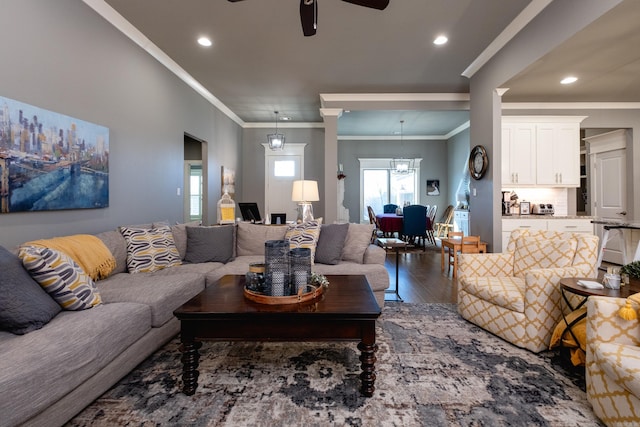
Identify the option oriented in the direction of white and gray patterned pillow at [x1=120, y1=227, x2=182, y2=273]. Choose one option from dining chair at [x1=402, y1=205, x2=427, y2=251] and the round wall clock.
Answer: the round wall clock

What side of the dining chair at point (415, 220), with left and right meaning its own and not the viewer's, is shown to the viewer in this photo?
back

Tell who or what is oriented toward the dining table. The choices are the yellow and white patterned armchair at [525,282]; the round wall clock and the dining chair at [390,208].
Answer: the dining chair

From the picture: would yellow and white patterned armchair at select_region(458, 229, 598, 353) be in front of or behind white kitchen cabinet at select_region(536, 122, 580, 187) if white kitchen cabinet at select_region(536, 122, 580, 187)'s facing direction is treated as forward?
in front

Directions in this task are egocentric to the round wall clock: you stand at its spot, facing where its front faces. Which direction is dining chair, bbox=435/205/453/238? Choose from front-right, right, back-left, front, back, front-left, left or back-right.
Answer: back-right

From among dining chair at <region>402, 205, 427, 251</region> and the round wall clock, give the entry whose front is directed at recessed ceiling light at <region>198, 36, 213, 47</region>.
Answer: the round wall clock

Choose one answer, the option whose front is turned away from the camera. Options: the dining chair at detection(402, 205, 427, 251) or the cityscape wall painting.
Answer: the dining chair

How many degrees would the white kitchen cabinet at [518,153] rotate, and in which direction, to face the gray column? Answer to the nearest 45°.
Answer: approximately 90° to its right

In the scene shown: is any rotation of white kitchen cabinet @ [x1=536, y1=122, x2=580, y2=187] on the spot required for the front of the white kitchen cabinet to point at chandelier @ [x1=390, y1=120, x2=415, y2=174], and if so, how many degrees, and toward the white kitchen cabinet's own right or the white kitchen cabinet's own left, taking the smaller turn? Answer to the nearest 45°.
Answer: approximately 135° to the white kitchen cabinet's own right

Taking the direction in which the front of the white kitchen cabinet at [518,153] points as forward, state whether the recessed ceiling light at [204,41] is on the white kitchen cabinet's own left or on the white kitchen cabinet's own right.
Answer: on the white kitchen cabinet's own right

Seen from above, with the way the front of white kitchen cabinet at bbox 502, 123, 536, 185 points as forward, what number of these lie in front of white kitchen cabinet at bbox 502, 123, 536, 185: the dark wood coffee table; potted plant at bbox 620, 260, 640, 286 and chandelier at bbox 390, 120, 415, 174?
2

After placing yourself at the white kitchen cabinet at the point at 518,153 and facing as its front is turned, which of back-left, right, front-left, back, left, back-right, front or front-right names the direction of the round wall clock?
front-right

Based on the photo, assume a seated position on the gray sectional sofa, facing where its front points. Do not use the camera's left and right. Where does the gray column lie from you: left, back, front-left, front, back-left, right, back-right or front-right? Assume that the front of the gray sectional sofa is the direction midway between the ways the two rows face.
left

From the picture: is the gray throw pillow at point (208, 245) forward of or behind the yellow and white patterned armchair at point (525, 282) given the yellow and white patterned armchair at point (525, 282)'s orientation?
forward

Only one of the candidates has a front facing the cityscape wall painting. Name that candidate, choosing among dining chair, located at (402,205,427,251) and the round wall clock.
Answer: the round wall clock

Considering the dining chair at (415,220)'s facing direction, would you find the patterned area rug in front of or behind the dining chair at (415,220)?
behind

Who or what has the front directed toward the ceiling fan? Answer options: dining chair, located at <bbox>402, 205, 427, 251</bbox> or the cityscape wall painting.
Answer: the cityscape wall painting
